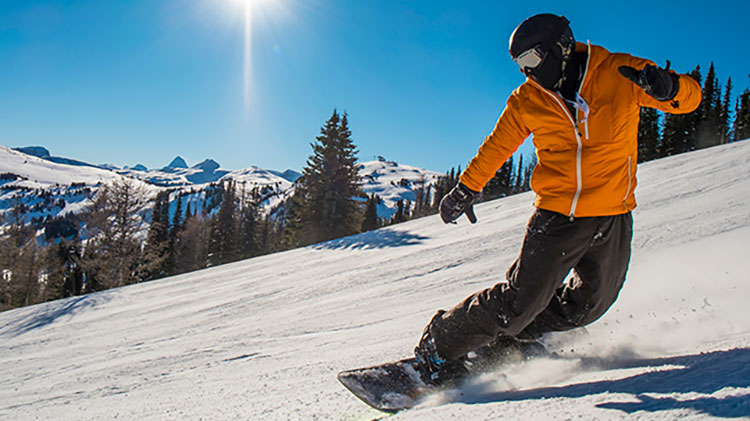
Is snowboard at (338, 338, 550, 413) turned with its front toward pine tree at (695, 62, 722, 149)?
no

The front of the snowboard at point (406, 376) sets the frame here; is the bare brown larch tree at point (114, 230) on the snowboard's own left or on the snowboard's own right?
on the snowboard's own right

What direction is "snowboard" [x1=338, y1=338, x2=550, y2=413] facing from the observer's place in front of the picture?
facing the viewer and to the left of the viewer

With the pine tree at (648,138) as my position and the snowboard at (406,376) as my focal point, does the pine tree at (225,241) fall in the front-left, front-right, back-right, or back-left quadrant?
front-right

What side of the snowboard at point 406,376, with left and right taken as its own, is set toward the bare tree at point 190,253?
right

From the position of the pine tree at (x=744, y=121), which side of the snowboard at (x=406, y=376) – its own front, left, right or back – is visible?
back

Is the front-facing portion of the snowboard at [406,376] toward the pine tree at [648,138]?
no

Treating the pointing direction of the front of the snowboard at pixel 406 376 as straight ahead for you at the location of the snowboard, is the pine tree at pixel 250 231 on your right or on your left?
on your right

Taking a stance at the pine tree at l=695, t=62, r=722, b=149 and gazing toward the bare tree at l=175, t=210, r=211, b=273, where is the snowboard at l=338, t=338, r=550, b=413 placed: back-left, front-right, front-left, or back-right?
front-left

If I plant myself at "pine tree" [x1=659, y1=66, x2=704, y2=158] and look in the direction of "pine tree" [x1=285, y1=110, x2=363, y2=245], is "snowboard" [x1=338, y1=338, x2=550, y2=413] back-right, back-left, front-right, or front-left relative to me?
front-left

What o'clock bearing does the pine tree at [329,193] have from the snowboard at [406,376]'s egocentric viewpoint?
The pine tree is roughly at 4 o'clock from the snowboard.
